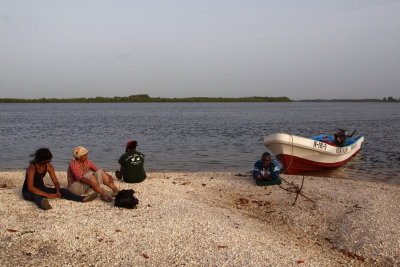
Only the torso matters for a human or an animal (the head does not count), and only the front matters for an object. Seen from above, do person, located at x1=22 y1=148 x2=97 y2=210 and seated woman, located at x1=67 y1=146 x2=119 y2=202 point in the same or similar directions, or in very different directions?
same or similar directions

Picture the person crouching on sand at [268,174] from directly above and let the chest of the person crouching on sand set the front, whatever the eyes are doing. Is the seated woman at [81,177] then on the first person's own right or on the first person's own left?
on the first person's own right

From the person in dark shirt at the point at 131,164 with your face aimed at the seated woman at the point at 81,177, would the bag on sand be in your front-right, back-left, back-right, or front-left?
front-left

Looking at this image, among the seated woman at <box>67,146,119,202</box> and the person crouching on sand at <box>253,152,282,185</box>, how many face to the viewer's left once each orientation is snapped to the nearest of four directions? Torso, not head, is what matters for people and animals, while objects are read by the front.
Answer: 0

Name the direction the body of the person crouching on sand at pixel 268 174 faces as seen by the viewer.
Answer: toward the camera

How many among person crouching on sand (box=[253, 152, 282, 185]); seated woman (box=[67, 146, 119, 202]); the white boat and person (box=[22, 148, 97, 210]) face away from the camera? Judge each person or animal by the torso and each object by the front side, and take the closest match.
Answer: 0

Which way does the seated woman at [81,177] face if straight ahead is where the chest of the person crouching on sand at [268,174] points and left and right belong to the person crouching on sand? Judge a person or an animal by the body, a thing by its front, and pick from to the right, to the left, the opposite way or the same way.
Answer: to the left

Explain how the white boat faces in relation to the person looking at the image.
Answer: facing the viewer and to the left of the viewer

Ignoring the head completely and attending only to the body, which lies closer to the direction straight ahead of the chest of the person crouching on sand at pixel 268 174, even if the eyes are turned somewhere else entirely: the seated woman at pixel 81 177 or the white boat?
the seated woman

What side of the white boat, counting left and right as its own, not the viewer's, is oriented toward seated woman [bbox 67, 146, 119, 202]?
front

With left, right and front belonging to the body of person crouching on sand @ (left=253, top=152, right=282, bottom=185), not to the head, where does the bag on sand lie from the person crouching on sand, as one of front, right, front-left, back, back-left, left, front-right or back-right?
front-right

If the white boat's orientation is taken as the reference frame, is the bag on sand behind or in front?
in front

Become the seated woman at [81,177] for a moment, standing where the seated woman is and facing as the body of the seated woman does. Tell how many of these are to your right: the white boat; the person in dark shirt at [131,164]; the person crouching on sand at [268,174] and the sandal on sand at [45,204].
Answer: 1

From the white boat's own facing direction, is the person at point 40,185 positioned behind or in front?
in front

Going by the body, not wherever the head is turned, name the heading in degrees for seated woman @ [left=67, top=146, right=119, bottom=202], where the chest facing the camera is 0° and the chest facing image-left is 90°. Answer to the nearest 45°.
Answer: approximately 315°

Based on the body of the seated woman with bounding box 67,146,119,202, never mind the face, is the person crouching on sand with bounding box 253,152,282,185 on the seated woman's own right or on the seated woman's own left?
on the seated woman's own left

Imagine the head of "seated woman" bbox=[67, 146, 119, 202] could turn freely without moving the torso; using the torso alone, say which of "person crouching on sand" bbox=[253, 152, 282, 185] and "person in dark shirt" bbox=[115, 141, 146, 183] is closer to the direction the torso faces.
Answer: the person crouching on sand

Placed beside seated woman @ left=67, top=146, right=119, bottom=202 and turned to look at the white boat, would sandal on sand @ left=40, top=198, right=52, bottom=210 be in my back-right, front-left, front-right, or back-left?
back-right
